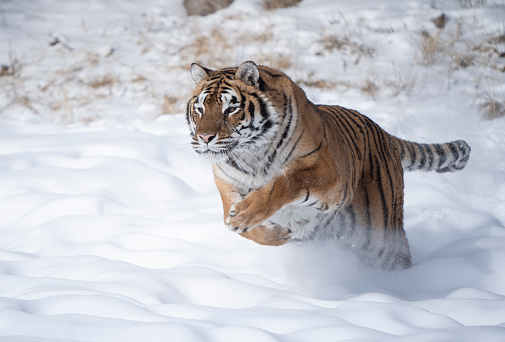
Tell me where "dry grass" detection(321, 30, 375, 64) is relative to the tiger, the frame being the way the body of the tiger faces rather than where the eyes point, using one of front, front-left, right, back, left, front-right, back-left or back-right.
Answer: back-right

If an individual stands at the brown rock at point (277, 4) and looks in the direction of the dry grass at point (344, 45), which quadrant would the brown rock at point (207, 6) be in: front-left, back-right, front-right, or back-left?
back-right

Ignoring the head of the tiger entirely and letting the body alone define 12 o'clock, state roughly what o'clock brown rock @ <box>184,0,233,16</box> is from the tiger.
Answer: The brown rock is roughly at 4 o'clock from the tiger.

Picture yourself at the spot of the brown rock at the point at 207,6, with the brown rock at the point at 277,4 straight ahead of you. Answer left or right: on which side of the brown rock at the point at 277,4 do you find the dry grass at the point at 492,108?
right

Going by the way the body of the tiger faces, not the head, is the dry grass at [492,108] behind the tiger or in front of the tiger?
behind

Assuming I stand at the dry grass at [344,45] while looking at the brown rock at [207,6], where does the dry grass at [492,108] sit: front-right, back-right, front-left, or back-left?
back-left

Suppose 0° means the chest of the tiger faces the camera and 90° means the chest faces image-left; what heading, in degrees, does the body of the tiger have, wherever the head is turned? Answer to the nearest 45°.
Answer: approximately 45°

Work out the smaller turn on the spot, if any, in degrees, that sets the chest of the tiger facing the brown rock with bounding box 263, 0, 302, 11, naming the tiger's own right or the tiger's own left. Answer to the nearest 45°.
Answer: approximately 135° to the tiger's own right

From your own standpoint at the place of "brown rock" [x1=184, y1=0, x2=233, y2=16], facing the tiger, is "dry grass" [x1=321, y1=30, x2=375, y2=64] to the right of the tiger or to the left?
left
